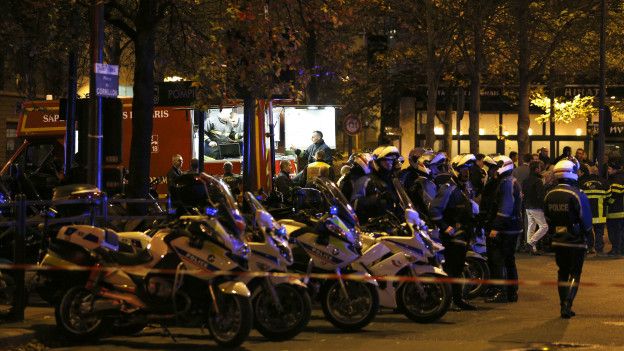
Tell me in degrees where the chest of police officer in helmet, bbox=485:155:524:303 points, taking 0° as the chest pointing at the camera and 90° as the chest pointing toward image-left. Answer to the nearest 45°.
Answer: approximately 90°

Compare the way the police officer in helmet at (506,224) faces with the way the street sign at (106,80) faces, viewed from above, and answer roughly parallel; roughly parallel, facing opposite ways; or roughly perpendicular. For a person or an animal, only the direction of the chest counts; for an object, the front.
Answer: roughly perpendicular

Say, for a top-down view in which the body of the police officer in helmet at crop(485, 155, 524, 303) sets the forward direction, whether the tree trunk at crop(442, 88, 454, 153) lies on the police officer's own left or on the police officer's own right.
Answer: on the police officer's own right

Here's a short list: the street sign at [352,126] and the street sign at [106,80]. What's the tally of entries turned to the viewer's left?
0

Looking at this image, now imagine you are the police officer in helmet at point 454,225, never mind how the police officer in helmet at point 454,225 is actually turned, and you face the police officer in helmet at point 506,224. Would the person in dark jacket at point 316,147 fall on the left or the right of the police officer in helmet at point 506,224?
left

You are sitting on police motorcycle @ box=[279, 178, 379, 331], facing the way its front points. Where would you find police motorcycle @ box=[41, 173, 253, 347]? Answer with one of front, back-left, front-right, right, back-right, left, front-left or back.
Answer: right

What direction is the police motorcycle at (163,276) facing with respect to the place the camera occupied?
facing to the right of the viewer

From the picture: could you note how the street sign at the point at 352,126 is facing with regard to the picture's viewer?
facing the viewer

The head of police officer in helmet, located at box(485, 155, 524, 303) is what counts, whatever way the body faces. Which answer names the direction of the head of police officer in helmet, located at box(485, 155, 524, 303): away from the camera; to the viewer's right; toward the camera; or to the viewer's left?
to the viewer's left

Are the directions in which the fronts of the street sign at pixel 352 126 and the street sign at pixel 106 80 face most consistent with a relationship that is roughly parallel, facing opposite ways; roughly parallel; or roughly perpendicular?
roughly parallel

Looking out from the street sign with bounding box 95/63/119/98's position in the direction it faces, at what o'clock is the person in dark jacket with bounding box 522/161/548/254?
The person in dark jacket is roughly at 8 o'clock from the street sign.

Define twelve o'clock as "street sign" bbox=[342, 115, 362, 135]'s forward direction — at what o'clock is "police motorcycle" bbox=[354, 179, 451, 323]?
The police motorcycle is roughly at 12 o'clock from the street sign.

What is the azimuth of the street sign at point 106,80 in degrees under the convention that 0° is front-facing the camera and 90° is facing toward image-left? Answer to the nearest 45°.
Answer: approximately 0°

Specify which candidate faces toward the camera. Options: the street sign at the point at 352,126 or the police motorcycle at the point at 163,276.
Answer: the street sign

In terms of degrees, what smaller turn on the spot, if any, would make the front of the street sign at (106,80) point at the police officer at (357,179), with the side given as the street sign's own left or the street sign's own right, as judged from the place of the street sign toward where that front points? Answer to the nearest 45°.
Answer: approximately 90° to the street sign's own left
